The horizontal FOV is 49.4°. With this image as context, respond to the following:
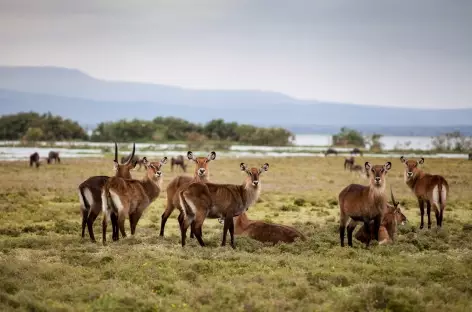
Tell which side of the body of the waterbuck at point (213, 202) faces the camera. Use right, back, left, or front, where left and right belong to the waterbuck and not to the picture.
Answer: right

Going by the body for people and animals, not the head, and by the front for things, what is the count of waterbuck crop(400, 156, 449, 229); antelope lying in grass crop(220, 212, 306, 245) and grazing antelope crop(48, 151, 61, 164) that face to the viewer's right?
0

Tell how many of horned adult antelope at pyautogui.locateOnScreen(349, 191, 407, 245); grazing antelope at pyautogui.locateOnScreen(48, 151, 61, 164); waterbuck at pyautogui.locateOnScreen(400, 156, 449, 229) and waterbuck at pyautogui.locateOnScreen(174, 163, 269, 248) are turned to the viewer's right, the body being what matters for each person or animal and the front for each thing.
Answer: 2

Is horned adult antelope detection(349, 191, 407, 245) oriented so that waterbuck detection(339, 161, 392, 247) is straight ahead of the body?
no

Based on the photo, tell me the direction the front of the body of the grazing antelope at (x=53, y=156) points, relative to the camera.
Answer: to the viewer's left

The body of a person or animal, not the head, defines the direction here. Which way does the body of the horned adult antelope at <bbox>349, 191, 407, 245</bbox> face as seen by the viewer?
to the viewer's right

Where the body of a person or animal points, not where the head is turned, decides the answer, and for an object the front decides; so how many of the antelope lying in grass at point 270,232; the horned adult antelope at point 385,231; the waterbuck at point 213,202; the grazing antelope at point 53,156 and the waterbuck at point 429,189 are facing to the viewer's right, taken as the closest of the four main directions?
2

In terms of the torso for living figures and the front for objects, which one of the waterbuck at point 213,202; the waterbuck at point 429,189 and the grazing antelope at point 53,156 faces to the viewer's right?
the waterbuck at point 213,202

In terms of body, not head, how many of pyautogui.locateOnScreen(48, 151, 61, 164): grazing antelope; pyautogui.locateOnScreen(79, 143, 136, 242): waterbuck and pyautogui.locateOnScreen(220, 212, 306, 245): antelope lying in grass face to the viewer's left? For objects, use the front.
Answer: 2

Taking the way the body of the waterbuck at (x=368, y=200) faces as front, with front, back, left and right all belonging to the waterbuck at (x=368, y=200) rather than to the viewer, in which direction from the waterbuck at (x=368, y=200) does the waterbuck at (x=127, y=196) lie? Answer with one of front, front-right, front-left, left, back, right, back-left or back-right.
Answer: back-right

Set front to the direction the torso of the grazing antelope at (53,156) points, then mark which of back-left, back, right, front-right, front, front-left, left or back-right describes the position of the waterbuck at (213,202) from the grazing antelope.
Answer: left

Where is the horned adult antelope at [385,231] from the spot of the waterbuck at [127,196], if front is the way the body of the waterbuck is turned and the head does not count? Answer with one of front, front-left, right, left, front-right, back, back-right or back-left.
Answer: front-right

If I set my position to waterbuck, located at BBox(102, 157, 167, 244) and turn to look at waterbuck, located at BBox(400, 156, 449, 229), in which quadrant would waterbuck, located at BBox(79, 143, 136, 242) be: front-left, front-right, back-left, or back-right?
back-left
